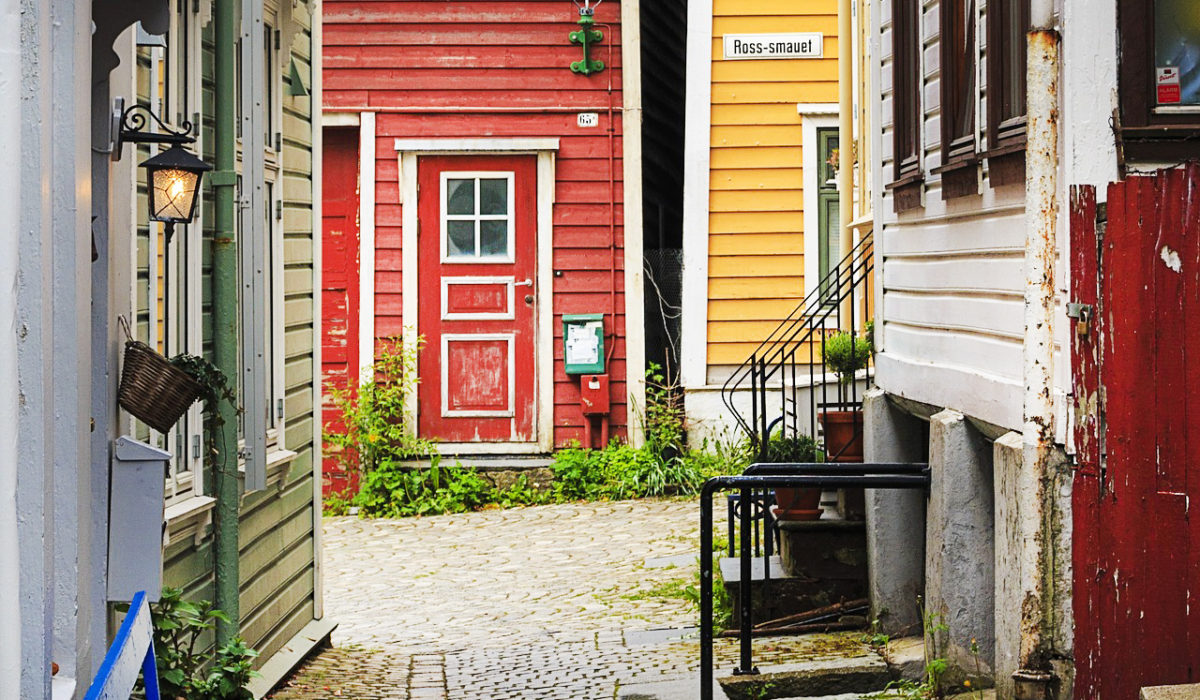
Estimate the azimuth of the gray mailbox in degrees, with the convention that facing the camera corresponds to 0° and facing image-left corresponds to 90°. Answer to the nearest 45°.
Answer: approximately 270°

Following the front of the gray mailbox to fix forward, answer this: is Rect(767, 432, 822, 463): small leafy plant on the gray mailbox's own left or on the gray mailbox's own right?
on the gray mailbox's own left

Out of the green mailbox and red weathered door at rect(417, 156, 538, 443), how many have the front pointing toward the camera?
2

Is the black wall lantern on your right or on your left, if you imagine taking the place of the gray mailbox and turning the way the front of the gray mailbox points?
on your left

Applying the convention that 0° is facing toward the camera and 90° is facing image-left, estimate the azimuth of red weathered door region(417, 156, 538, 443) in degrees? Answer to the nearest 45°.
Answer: approximately 0°

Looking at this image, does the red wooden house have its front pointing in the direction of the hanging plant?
yes

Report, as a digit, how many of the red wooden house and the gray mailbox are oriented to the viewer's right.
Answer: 1

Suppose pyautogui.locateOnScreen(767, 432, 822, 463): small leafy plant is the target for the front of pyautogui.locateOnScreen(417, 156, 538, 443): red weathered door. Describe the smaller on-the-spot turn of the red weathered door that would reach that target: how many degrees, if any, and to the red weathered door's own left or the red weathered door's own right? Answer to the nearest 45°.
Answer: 0° — it already faces it
